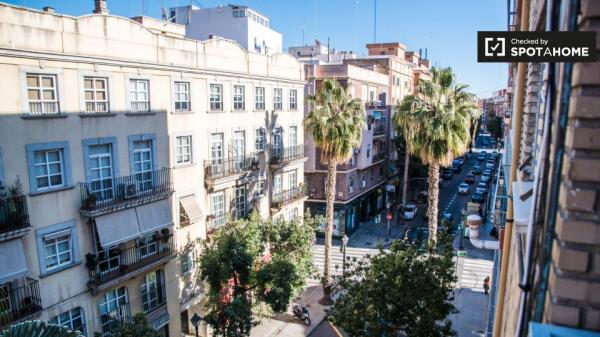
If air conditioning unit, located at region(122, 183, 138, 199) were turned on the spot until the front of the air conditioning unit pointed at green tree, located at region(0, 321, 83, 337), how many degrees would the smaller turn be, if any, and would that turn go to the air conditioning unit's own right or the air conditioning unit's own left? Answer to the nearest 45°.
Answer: approximately 45° to the air conditioning unit's own right

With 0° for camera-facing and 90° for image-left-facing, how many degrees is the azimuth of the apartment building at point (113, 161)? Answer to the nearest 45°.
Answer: approximately 315°

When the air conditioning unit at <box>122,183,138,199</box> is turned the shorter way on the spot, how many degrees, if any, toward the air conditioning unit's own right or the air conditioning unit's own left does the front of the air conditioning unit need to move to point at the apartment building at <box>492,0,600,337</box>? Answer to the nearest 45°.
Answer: approximately 45° to the air conditioning unit's own right

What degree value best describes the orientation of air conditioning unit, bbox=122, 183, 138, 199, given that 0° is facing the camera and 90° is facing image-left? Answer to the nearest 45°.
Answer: approximately 315°

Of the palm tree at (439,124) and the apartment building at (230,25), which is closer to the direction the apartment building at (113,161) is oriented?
the palm tree

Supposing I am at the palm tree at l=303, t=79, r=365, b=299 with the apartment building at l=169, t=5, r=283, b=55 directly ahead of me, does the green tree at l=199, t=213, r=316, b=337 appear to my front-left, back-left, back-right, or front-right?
back-left

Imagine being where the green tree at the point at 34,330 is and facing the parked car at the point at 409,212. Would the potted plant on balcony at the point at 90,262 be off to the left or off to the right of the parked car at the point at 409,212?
left

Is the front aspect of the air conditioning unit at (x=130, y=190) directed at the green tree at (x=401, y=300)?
yes

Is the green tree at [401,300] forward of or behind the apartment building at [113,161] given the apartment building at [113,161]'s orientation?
forward

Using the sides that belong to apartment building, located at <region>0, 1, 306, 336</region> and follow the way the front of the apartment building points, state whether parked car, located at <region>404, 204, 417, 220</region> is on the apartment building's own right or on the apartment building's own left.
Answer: on the apartment building's own left

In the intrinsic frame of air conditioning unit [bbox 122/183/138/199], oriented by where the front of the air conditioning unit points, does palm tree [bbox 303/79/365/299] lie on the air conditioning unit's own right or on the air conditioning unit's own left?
on the air conditioning unit's own left

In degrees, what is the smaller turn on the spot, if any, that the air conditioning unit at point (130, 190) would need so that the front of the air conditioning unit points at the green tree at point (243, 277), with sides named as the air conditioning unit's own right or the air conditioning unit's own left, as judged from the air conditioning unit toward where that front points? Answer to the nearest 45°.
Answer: approximately 45° to the air conditioning unit's own left
